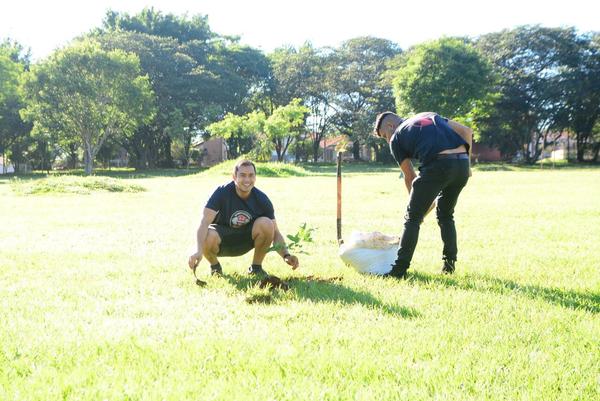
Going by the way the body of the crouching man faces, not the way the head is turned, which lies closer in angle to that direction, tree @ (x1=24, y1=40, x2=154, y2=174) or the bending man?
the bending man

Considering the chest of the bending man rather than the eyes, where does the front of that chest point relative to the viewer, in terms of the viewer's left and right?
facing away from the viewer and to the left of the viewer

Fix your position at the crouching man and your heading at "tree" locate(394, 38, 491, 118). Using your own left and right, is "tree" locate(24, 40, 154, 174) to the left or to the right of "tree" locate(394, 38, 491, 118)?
left

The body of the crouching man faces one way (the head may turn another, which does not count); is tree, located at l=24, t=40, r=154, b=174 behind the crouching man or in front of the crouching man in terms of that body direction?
behind

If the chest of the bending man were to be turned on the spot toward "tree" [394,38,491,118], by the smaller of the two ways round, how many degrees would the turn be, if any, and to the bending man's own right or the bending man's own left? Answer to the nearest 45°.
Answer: approximately 45° to the bending man's own right

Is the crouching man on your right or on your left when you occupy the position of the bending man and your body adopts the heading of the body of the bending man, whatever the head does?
on your left

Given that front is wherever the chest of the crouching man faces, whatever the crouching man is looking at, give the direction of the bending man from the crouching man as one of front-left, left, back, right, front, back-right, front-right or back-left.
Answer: left

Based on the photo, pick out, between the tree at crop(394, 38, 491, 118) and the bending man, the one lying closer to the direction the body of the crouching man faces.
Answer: the bending man

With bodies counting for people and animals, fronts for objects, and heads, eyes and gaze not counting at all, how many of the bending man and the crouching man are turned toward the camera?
1

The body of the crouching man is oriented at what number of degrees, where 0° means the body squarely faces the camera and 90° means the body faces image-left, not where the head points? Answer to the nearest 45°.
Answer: approximately 0°

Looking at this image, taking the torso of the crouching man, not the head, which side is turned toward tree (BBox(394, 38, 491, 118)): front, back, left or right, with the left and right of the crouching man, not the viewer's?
back
